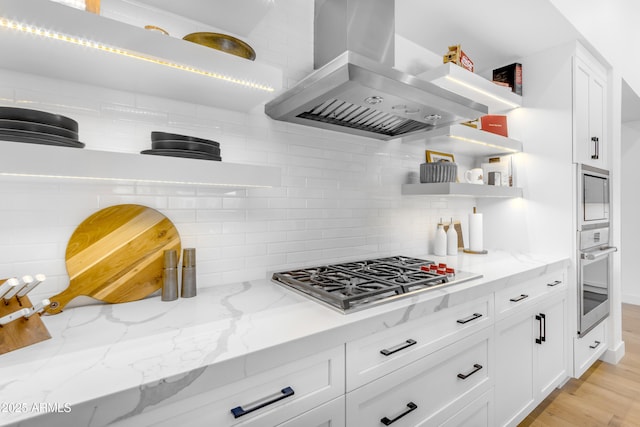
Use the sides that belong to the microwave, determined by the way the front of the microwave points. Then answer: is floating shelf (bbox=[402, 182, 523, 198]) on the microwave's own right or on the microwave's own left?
on the microwave's own right

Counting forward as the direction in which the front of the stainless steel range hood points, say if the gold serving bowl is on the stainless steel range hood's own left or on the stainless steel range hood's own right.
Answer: on the stainless steel range hood's own right

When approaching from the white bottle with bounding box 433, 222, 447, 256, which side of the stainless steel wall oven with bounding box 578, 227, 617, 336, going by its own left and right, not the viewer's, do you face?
right

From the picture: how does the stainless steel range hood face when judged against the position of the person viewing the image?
facing the viewer and to the right of the viewer

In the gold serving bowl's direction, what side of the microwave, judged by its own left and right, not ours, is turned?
right

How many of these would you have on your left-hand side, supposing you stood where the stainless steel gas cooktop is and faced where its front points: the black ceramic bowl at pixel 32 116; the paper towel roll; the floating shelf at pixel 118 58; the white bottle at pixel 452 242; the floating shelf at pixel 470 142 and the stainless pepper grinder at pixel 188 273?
3

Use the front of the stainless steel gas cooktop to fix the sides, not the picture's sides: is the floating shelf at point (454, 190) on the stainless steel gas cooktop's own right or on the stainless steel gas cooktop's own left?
on the stainless steel gas cooktop's own left

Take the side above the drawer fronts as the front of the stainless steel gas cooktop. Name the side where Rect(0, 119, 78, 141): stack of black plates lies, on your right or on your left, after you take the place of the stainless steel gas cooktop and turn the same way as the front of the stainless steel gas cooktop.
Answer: on your right
